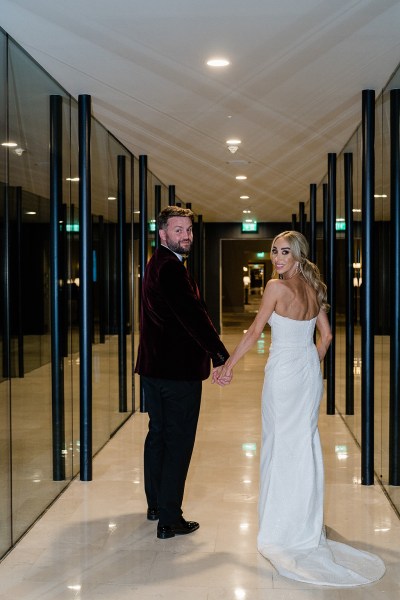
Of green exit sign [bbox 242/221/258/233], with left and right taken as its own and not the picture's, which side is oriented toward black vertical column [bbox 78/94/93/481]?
front

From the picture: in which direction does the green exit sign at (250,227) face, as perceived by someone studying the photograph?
facing the viewer

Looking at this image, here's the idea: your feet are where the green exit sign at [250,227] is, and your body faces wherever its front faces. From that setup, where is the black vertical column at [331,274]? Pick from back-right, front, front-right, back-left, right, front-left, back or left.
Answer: front

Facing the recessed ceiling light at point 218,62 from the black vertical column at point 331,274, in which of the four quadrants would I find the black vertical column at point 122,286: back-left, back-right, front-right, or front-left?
front-right

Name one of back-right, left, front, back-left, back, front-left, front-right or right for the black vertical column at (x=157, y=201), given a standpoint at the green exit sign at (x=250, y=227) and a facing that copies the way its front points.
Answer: front

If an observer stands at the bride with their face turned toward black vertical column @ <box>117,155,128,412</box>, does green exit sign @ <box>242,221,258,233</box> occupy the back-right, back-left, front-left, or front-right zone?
front-right

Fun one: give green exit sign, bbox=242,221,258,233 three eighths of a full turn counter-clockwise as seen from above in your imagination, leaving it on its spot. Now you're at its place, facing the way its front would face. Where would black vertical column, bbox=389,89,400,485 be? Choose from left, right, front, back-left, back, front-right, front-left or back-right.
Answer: back-right

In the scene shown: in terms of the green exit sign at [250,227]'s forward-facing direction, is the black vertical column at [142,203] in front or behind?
in front

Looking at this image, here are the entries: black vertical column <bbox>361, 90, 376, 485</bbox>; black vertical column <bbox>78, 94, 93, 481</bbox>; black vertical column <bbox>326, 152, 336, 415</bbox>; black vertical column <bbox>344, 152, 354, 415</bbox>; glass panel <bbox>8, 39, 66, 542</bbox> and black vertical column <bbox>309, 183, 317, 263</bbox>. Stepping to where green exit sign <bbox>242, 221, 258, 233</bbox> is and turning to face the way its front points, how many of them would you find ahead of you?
6

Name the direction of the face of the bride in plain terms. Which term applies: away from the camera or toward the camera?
toward the camera

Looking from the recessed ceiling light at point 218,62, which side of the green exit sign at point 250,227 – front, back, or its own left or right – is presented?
front

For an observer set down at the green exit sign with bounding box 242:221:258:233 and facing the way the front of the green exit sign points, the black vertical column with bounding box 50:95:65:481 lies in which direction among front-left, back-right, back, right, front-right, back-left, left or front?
front

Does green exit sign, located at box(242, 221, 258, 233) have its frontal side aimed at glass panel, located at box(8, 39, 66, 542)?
yes

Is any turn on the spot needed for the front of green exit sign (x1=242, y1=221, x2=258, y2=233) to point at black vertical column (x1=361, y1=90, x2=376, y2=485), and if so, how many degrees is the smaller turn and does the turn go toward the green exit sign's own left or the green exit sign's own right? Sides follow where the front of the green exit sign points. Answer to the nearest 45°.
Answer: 0° — it already faces it

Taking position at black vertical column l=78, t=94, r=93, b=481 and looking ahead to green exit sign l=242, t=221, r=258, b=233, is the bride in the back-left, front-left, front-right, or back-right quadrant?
back-right
